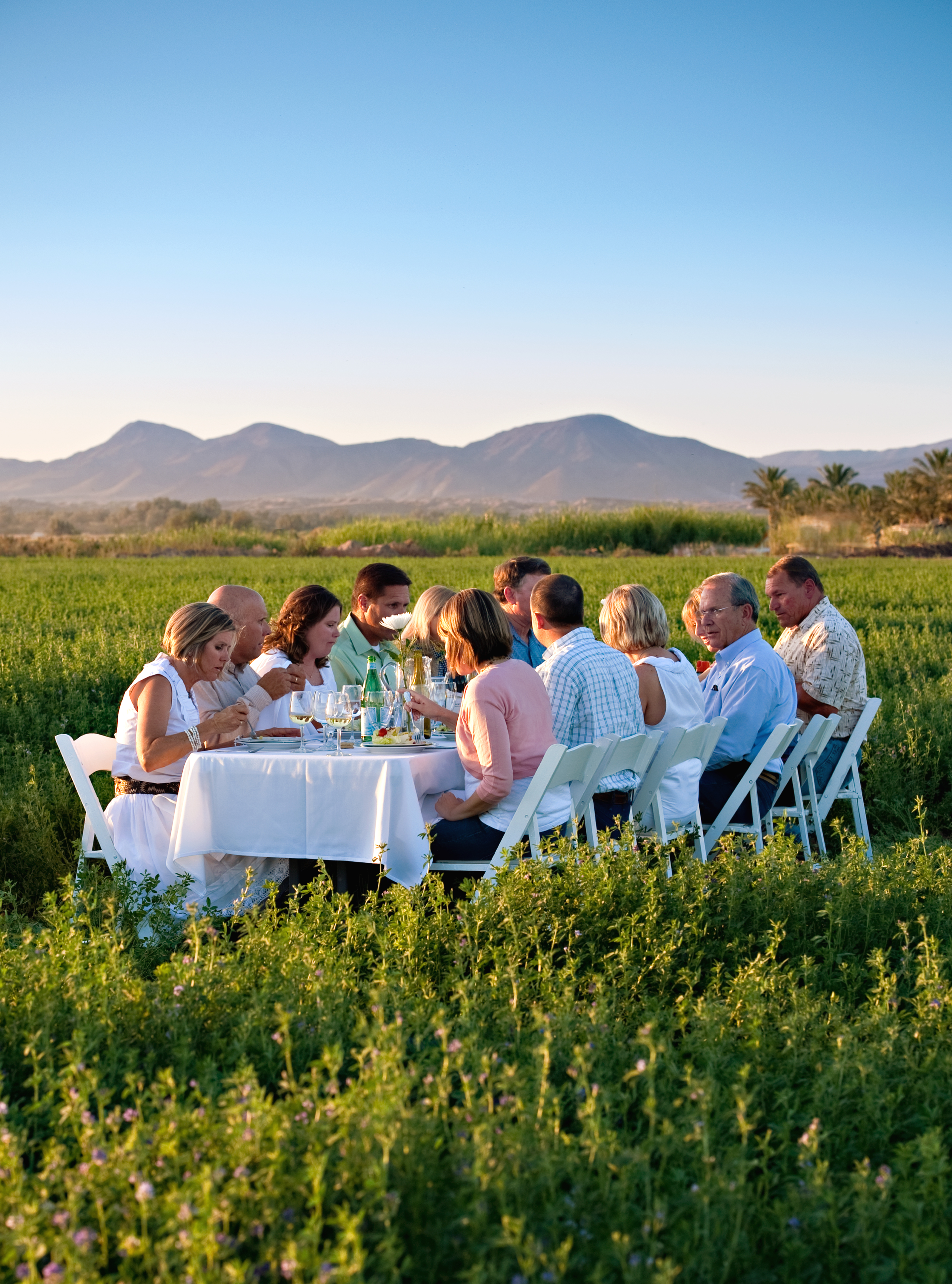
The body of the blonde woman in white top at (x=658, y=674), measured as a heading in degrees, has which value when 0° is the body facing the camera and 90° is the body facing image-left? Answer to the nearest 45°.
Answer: approximately 135°

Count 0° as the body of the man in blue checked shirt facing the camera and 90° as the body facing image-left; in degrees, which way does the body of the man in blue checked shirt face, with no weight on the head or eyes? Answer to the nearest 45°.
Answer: approximately 135°

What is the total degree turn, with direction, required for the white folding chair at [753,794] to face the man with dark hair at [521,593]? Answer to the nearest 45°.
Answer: approximately 45° to its right

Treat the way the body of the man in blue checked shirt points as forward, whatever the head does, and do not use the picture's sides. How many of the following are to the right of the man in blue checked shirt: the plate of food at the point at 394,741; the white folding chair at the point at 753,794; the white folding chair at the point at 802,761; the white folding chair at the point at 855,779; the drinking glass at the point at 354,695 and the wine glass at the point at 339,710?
3

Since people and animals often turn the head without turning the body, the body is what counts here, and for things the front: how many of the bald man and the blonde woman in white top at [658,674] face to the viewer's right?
1

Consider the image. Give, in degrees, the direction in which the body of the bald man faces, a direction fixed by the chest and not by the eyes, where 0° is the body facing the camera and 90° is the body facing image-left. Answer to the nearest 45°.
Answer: approximately 270°

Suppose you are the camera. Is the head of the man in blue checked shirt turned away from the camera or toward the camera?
away from the camera

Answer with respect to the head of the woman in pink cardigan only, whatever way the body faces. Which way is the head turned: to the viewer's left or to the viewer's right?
to the viewer's left

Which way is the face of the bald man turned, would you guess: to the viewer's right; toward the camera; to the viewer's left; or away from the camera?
to the viewer's right

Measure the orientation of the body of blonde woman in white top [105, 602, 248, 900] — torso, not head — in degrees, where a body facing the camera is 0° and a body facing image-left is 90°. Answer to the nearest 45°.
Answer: approximately 270°

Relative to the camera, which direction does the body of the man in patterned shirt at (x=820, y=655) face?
to the viewer's left

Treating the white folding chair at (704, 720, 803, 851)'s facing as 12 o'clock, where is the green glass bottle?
The green glass bottle is roughly at 11 o'clock from the white folding chair.

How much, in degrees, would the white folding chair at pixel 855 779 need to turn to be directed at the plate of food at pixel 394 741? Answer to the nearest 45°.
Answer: approximately 45° to its left
